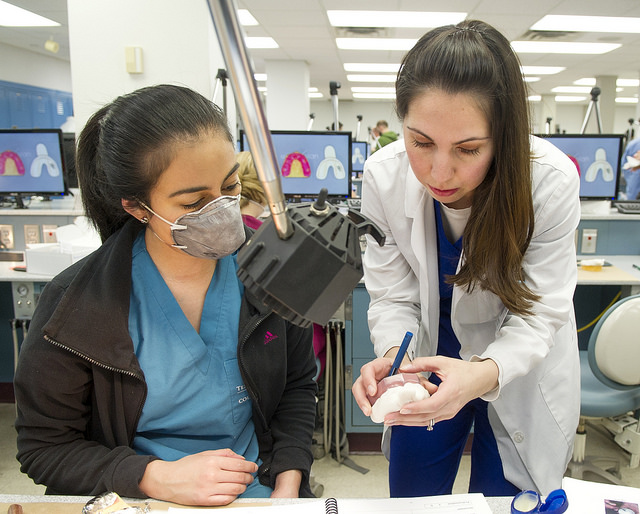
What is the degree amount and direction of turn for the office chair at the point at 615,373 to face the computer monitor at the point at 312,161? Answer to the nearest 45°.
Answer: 0° — it already faces it

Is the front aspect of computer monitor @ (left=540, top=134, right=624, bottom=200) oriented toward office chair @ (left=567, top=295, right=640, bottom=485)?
yes

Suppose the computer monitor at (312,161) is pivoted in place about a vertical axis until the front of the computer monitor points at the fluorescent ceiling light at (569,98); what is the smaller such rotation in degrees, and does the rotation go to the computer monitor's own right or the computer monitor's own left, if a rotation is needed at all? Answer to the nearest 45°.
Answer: approximately 135° to the computer monitor's own left

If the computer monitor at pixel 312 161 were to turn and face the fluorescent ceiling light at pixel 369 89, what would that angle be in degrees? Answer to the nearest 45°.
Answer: approximately 180°

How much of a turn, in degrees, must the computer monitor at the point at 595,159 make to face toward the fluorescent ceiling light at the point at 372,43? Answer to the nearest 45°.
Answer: approximately 135° to its right

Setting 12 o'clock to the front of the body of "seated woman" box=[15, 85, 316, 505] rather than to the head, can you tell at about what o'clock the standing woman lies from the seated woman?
The standing woman is roughly at 11 o'clock from the seated woman.

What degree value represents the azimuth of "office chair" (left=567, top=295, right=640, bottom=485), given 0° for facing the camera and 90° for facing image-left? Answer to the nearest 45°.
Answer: approximately 135°

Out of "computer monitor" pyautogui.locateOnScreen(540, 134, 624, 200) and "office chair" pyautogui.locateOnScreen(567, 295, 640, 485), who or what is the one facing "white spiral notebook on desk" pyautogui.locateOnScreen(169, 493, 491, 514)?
the computer monitor

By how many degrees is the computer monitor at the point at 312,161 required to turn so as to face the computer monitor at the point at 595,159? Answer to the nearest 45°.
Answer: approximately 90° to its left

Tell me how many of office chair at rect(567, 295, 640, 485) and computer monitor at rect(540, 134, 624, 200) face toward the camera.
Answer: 1

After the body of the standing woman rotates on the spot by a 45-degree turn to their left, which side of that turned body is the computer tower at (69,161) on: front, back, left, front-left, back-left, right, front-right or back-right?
back-right

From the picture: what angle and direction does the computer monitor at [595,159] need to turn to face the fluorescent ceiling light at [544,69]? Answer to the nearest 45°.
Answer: approximately 180°

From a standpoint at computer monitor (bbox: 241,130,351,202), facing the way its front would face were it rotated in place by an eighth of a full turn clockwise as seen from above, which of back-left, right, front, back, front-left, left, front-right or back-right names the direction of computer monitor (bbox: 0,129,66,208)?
front-right

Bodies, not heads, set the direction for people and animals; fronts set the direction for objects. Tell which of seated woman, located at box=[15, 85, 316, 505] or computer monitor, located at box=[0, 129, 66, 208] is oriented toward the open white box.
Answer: the computer monitor

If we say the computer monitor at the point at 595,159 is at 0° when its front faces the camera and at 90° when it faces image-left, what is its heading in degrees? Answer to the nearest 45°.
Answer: approximately 0°

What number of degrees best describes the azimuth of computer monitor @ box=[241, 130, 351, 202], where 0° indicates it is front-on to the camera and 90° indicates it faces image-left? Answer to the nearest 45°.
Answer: approximately 0°
